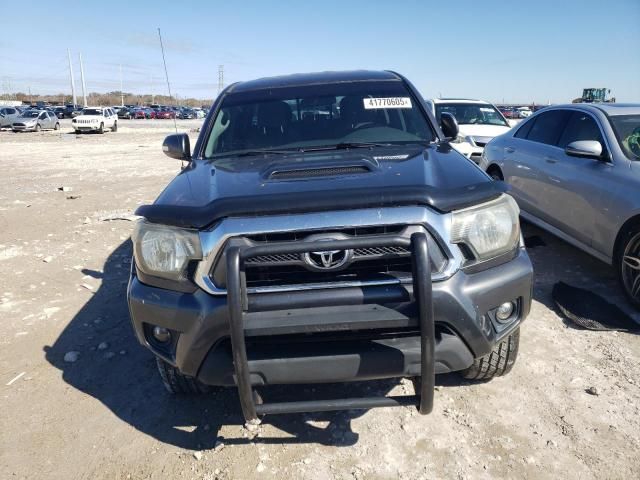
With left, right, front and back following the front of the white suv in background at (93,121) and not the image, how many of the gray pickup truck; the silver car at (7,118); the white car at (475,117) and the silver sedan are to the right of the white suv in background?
1

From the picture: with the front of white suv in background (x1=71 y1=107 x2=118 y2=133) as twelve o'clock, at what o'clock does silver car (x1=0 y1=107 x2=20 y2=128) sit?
The silver car is roughly at 3 o'clock from the white suv in background.

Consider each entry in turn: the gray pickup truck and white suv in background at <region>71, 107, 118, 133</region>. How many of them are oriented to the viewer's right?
0

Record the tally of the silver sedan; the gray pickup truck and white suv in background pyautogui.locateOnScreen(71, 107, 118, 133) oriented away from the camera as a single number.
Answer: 0

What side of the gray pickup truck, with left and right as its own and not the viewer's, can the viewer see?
front

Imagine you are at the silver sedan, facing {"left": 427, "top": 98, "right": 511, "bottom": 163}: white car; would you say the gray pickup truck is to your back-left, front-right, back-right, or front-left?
back-left

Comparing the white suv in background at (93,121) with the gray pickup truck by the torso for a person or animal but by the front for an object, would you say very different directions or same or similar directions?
same or similar directions

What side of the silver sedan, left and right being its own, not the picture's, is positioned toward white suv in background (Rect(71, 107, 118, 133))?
back

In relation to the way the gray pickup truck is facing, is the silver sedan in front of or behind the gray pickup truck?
behind

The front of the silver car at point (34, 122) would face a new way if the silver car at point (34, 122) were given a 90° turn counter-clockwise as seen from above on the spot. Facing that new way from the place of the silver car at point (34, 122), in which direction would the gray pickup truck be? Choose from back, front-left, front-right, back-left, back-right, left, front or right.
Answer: front-right

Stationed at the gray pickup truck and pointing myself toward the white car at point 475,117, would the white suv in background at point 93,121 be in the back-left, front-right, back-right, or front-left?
front-left

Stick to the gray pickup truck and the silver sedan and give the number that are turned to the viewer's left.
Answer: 0

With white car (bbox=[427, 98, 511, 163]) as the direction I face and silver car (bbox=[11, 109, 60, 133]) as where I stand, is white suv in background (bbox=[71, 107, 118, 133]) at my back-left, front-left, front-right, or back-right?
front-left

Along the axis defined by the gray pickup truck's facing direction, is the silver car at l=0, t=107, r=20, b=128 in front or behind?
behind

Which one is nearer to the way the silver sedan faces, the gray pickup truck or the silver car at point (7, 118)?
the gray pickup truck

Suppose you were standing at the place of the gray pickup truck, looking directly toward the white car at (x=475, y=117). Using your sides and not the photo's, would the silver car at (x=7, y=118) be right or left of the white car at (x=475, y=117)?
left

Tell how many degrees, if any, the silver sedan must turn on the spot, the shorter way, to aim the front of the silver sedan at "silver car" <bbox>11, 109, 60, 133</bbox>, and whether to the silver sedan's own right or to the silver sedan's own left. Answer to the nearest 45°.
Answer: approximately 180°

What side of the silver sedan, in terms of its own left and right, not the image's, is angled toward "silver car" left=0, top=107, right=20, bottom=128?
back
